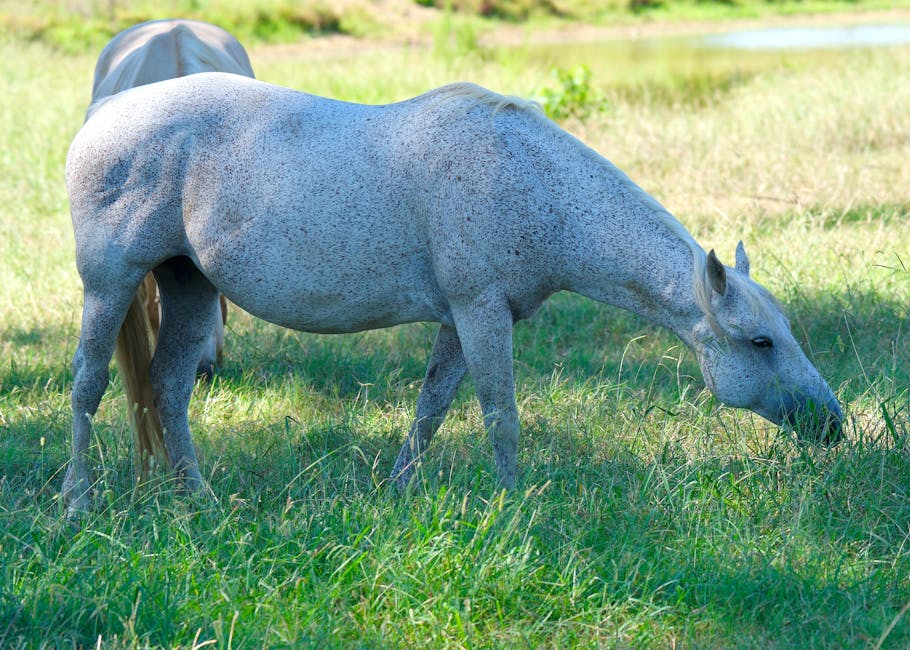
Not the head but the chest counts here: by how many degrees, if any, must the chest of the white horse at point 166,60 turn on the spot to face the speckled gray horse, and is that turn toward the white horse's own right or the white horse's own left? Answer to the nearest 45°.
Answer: approximately 180°

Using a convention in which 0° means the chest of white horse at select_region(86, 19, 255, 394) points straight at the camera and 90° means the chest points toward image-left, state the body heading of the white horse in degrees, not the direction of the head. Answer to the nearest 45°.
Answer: approximately 180°

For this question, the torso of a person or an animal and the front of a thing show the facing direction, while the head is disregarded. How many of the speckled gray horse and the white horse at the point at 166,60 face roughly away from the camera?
1

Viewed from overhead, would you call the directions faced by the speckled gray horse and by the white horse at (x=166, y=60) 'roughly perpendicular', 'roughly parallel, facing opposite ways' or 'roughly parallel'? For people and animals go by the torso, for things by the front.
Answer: roughly perpendicular

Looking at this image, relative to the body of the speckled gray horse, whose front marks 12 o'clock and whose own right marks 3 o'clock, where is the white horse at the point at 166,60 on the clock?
The white horse is roughly at 8 o'clock from the speckled gray horse.

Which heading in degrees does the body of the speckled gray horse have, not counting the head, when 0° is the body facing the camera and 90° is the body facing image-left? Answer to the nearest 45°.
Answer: approximately 270°

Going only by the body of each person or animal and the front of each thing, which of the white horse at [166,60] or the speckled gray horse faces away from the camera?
the white horse
